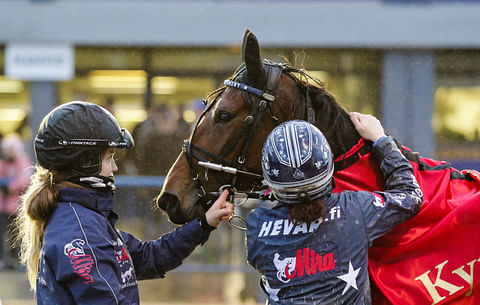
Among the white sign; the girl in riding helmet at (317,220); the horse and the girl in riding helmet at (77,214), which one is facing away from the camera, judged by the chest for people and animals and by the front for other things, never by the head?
the girl in riding helmet at (317,220)

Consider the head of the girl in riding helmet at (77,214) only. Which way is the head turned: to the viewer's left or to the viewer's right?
to the viewer's right

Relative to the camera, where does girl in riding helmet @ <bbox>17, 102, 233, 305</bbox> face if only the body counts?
to the viewer's right

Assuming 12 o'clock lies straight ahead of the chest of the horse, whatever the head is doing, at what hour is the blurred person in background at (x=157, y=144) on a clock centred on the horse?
The blurred person in background is roughly at 2 o'clock from the horse.

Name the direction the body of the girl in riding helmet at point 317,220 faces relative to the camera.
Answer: away from the camera

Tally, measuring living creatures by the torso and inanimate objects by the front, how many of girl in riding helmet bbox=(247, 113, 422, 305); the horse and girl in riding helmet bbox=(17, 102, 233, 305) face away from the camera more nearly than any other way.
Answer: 1

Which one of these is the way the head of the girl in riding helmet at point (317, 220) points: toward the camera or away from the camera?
away from the camera

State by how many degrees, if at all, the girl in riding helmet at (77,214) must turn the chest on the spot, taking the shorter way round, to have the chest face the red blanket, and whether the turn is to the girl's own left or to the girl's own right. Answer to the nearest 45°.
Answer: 0° — they already face it

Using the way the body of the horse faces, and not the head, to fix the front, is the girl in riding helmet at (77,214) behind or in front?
in front

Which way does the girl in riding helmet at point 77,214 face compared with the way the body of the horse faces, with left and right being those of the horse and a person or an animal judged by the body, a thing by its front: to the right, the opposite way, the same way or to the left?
the opposite way

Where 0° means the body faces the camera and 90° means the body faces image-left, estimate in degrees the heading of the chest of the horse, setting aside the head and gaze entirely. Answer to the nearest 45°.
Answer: approximately 90°
